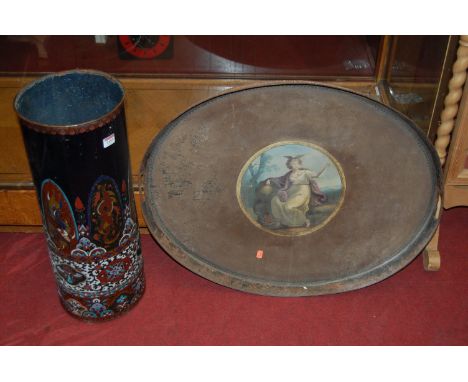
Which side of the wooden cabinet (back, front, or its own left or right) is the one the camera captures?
front

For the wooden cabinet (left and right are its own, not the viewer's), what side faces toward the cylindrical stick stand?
front
